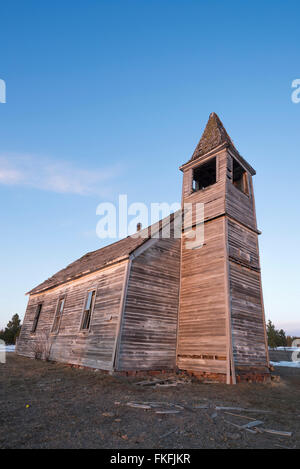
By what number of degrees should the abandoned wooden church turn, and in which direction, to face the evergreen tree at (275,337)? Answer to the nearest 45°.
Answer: approximately 90° to its left

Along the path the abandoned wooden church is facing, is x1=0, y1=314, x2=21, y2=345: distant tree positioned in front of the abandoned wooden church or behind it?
behind

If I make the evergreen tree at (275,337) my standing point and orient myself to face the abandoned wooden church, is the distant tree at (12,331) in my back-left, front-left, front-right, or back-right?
front-right

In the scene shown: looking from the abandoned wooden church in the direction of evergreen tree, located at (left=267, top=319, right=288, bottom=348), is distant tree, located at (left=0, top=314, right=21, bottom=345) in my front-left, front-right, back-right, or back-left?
front-left

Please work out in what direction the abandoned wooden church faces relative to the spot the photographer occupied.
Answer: facing the viewer and to the right of the viewer

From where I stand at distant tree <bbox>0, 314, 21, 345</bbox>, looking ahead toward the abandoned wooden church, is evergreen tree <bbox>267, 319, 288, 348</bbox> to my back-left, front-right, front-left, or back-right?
front-left
